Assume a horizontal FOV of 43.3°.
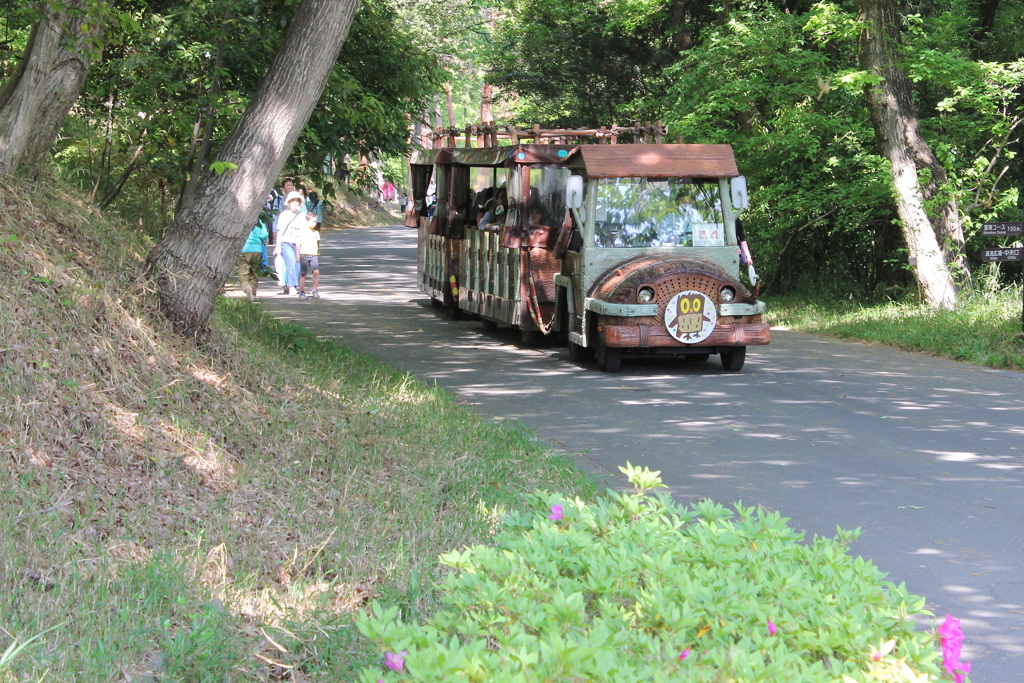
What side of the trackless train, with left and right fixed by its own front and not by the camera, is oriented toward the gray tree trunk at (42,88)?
right

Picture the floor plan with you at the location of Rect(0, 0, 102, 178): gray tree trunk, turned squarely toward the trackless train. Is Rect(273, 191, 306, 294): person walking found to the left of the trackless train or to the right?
left

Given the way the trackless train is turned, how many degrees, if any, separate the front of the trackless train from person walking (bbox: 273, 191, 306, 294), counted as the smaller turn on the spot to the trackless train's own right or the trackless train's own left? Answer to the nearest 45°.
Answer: approximately 180°

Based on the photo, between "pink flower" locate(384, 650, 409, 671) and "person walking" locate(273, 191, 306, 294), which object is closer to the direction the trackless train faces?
the pink flower

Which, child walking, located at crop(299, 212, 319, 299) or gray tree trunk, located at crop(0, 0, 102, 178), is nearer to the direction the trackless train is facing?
the gray tree trunk

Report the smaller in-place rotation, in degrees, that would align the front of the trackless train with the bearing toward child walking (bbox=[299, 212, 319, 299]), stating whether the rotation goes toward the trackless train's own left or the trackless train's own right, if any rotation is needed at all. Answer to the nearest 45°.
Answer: approximately 180°

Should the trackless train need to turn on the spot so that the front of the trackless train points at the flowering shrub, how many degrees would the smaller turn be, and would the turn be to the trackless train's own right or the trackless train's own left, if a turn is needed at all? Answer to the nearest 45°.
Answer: approximately 45° to the trackless train's own right

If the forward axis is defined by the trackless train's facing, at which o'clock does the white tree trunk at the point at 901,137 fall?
The white tree trunk is roughly at 9 o'clock from the trackless train.

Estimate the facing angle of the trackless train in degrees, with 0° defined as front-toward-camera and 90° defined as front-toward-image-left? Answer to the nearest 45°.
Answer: approximately 315°

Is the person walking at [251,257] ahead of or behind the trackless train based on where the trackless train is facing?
behind
